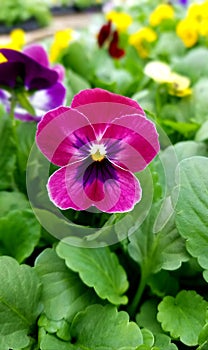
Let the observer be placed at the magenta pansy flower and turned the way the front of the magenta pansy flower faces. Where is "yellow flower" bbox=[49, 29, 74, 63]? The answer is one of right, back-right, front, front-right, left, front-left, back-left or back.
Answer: back

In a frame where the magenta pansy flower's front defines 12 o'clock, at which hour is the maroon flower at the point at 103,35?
The maroon flower is roughly at 6 o'clock from the magenta pansy flower.

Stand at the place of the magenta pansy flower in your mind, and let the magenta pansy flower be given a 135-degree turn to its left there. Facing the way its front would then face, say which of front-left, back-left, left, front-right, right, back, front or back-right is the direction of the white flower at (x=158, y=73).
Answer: front-left

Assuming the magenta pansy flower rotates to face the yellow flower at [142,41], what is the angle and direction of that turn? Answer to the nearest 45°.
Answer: approximately 180°

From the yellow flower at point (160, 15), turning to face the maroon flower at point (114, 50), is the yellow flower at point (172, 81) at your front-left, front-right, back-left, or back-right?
front-left

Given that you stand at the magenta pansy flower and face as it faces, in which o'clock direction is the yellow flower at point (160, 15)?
The yellow flower is roughly at 6 o'clock from the magenta pansy flower.

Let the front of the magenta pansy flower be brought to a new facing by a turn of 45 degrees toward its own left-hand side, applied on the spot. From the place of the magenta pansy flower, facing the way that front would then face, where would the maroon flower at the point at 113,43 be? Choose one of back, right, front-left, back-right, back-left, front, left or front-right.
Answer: back-left

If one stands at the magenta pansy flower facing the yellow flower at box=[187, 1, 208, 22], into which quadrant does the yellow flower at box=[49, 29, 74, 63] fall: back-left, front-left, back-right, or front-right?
front-left

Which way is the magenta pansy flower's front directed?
toward the camera

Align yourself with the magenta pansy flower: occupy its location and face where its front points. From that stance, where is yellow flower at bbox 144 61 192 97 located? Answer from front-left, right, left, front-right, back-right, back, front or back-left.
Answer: back

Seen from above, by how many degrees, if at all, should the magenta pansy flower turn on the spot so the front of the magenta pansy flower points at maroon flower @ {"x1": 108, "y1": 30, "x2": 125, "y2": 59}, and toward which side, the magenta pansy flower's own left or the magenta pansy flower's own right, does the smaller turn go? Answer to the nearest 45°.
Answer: approximately 180°

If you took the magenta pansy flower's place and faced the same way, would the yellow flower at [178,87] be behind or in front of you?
behind
